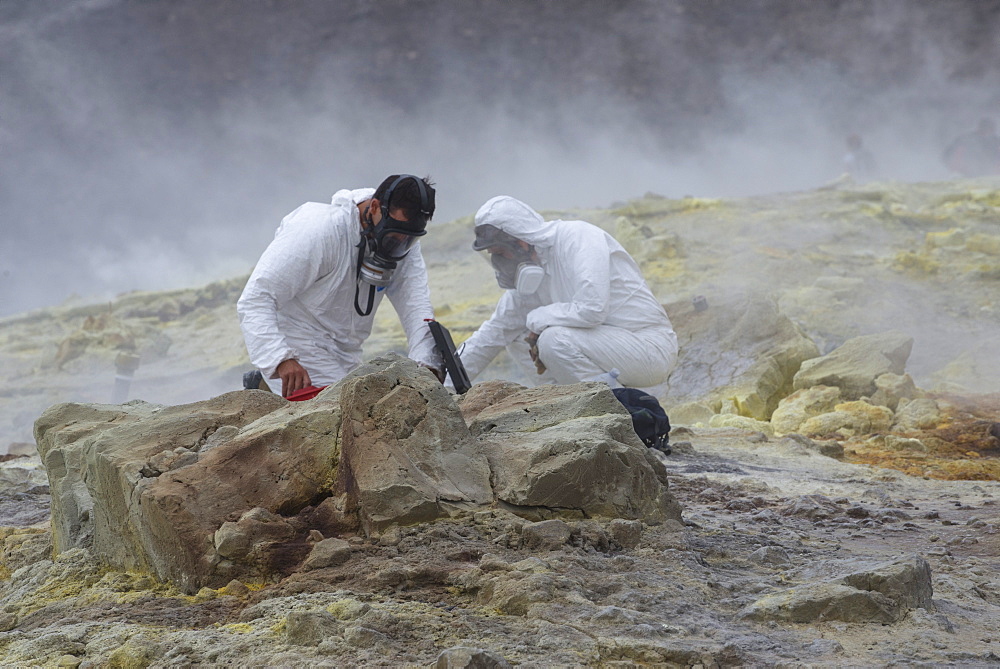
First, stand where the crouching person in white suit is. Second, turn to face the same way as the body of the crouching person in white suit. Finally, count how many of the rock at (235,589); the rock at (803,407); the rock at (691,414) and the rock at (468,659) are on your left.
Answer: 2

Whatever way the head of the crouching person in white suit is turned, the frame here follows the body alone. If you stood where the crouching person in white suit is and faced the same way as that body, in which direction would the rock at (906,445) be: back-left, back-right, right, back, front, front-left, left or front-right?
back

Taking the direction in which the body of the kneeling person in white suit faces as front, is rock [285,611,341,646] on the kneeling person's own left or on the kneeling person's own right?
on the kneeling person's own right

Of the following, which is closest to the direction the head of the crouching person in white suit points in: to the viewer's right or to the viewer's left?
to the viewer's left

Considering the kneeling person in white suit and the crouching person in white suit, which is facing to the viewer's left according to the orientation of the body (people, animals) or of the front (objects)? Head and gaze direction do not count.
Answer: the crouching person in white suit

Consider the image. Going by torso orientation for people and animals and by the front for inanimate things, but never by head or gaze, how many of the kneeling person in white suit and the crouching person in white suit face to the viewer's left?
1

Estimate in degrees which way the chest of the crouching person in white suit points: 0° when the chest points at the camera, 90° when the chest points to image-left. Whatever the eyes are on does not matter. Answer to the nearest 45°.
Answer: approximately 90°

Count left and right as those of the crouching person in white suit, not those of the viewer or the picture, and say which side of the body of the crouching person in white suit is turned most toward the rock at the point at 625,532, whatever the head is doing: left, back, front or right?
left

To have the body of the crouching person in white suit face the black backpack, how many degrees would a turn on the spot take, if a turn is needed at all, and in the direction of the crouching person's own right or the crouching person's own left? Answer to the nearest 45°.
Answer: approximately 90° to the crouching person's own left

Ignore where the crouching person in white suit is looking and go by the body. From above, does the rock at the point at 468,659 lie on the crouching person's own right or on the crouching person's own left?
on the crouching person's own left
